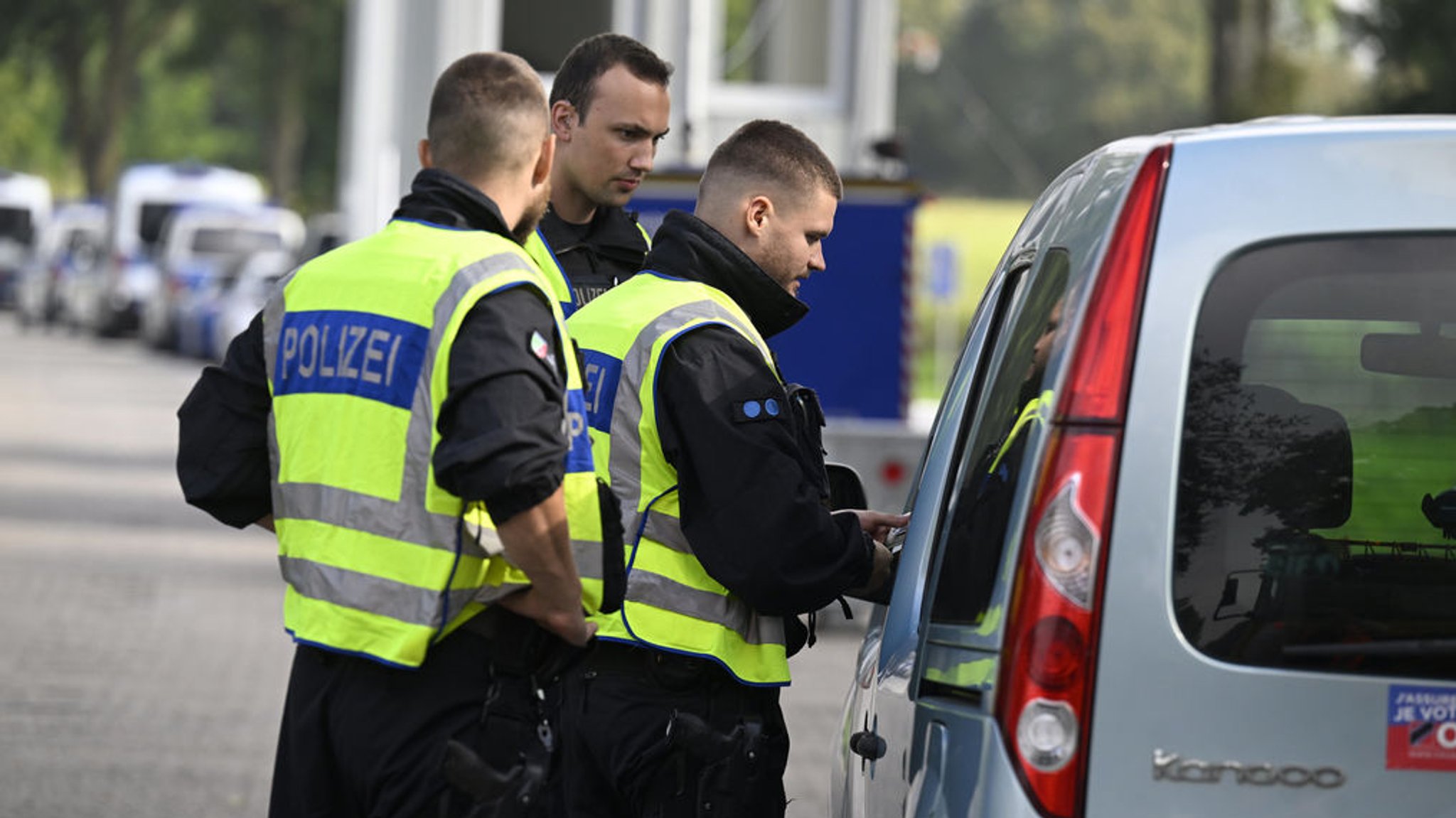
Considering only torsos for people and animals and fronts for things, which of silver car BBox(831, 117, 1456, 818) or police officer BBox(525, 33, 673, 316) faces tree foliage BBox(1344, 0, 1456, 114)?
the silver car

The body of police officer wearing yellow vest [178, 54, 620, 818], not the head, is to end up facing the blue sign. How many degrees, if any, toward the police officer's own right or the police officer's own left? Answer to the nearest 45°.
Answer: approximately 45° to the police officer's own left

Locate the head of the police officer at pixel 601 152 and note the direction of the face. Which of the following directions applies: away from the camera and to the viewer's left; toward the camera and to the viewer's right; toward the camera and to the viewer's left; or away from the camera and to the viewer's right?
toward the camera and to the viewer's right

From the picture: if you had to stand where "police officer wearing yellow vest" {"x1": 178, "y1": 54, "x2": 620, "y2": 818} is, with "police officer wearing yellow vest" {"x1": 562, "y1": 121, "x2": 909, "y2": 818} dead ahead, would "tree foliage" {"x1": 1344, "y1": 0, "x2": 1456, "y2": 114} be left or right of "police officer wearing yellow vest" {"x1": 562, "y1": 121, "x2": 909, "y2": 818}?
left

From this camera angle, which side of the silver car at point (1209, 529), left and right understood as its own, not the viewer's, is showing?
back

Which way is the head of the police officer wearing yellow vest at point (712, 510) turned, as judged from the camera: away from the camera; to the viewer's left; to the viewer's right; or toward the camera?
to the viewer's right

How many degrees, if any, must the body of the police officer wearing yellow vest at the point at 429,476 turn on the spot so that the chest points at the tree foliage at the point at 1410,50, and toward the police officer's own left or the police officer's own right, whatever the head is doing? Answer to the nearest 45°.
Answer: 0° — they already face it

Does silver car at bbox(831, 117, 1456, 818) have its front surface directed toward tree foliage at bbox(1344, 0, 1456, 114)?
yes

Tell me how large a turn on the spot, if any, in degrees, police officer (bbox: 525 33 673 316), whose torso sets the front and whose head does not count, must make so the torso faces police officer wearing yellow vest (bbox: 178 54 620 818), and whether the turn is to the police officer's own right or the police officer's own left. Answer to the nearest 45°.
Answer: approximately 45° to the police officer's own right

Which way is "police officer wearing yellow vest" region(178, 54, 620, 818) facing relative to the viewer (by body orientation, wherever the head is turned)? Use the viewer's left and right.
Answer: facing away from the viewer and to the right of the viewer

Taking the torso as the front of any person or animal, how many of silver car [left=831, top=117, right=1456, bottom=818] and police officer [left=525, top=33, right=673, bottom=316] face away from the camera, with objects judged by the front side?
1

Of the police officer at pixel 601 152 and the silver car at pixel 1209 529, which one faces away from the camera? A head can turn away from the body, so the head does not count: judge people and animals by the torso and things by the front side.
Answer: the silver car
